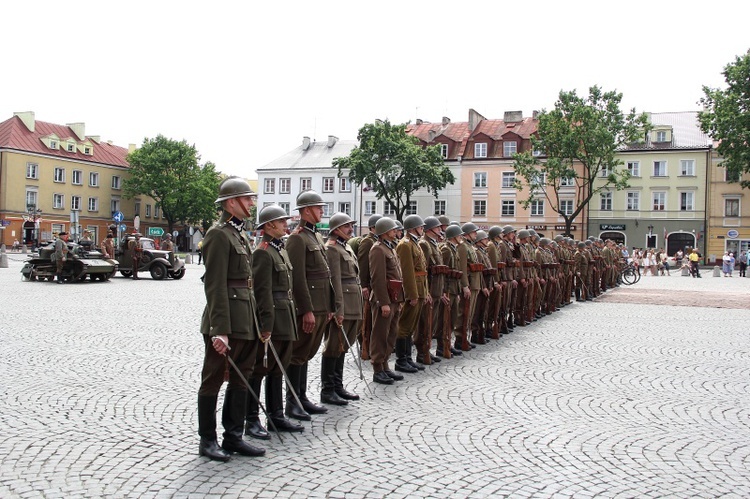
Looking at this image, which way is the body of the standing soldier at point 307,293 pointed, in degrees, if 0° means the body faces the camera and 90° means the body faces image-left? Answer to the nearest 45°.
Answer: approximately 315°

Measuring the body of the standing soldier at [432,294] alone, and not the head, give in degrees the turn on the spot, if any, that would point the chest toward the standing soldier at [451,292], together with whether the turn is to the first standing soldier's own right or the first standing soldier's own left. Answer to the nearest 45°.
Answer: approximately 45° to the first standing soldier's own left

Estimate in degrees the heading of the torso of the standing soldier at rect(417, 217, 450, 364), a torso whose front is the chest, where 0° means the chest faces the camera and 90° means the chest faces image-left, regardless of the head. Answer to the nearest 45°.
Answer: approximately 270°

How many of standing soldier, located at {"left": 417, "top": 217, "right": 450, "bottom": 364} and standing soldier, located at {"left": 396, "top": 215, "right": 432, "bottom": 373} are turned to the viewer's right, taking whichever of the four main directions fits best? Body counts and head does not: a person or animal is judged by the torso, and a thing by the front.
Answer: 2

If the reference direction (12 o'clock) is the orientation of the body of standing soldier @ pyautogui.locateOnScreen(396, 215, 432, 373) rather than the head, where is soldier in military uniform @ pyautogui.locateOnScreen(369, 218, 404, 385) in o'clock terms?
The soldier in military uniform is roughly at 4 o'clock from the standing soldier.

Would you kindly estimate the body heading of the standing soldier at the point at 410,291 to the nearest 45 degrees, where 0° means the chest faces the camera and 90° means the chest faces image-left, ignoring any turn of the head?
approximately 270°

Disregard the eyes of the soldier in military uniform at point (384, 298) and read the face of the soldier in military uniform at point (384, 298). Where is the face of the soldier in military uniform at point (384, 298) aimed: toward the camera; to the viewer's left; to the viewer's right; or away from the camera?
to the viewer's right
